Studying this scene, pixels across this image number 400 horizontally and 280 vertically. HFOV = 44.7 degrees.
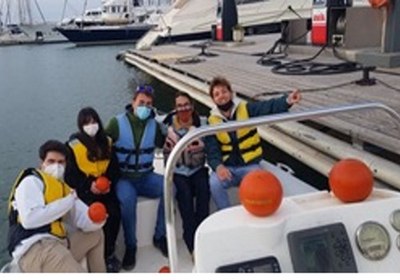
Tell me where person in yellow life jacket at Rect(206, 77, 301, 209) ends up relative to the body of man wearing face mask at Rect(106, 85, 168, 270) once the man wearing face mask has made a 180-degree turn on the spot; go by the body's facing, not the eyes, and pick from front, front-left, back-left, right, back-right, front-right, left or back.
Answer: right

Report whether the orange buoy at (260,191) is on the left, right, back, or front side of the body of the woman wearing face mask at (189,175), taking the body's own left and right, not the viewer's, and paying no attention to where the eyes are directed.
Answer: front

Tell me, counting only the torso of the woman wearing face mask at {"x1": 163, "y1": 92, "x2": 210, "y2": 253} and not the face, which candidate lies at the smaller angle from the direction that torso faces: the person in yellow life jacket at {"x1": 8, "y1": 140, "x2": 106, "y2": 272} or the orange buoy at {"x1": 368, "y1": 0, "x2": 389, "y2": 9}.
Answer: the person in yellow life jacket

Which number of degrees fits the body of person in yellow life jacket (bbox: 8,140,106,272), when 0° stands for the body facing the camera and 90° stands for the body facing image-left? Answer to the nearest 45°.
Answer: approximately 315°

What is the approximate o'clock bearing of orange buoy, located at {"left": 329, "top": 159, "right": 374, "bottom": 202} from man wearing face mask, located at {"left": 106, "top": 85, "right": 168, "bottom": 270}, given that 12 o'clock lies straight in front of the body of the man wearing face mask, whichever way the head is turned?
The orange buoy is roughly at 11 o'clock from the man wearing face mask.

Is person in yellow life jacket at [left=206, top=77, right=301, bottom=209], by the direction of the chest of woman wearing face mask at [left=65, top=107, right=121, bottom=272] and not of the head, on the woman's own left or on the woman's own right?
on the woman's own left

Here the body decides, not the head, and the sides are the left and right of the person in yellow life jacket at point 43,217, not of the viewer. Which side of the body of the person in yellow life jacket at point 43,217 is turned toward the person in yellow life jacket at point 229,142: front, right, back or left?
left

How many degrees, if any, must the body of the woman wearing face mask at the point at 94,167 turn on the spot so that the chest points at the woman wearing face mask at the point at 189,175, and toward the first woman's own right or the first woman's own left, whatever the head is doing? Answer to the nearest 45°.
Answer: approximately 90° to the first woman's own left

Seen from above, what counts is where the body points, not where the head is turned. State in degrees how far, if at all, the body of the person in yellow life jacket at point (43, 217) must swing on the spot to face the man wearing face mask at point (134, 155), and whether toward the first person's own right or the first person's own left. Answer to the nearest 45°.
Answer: approximately 90° to the first person's own left
